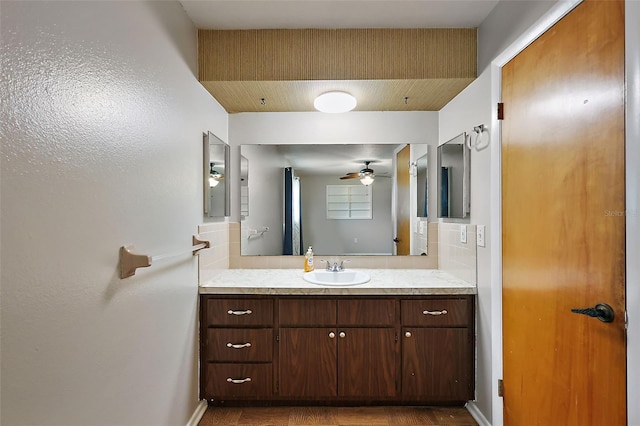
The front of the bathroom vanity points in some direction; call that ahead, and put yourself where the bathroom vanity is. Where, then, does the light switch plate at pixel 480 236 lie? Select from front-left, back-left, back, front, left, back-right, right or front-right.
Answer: left

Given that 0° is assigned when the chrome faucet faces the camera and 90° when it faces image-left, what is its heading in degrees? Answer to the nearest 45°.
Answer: approximately 0°

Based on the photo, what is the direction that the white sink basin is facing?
toward the camera

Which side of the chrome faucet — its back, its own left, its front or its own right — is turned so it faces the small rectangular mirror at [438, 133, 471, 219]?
left

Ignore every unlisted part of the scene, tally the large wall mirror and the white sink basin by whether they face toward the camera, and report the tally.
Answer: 2

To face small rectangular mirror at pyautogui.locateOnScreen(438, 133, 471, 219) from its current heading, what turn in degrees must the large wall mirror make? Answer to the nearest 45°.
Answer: approximately 90° to its left

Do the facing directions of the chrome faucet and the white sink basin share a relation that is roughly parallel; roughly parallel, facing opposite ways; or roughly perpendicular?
roughly parallel

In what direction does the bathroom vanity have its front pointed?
toward the camera

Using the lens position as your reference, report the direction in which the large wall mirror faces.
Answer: facing the viewer

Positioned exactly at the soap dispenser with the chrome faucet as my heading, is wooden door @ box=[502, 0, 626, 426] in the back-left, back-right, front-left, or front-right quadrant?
front-right

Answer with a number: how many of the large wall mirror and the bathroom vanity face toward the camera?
2

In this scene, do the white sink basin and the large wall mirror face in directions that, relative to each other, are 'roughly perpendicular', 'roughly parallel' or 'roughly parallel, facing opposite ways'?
roughly parallel

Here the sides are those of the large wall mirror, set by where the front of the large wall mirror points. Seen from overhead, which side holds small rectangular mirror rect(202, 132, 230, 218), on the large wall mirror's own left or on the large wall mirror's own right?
on the large wall mirror's own right

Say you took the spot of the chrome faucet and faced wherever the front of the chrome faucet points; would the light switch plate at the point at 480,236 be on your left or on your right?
on your left

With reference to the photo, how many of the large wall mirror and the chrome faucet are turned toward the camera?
2

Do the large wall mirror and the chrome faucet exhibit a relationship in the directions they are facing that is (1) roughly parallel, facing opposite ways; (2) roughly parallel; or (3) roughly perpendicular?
roughly parallel
